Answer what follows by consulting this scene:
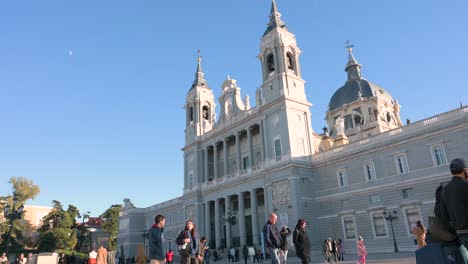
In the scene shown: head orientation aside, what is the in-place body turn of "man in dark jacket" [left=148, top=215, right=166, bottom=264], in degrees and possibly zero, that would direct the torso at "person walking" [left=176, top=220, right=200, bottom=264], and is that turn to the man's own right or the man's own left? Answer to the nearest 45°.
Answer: approximately 45° to the man's own left

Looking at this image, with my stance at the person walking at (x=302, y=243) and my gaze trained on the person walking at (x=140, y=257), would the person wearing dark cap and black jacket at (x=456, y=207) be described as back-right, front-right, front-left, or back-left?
back-left

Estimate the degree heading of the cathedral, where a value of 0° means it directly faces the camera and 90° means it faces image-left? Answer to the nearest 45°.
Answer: approximately 45°
